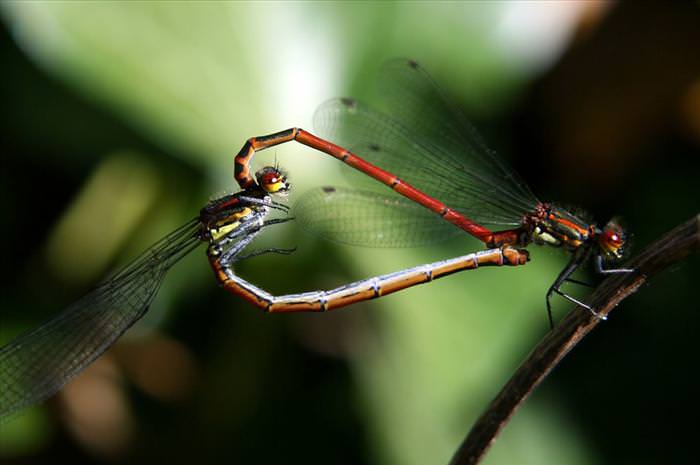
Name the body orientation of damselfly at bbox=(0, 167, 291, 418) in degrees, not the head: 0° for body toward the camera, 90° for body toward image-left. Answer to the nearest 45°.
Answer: approximately 270°

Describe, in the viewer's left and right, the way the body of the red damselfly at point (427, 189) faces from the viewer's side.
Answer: facing to the right of the viewer

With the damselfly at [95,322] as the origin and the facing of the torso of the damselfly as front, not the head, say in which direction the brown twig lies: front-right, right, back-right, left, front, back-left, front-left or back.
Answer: front-right
